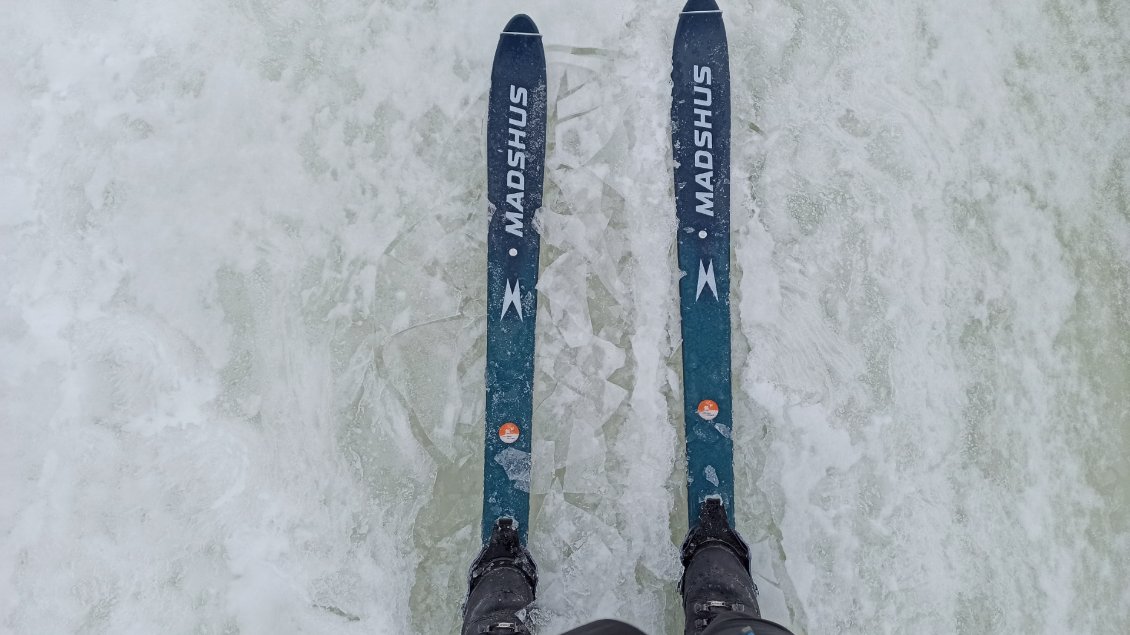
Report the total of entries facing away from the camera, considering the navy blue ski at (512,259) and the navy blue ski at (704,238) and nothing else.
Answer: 2

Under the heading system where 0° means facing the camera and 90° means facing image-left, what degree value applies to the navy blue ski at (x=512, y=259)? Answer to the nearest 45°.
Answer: approximately 180°

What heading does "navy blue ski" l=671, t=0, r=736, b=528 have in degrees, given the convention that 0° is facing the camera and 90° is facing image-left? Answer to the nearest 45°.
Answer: approximately 180°

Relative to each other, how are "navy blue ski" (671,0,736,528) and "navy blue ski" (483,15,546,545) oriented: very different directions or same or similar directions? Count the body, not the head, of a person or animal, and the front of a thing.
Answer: same or similar directions
